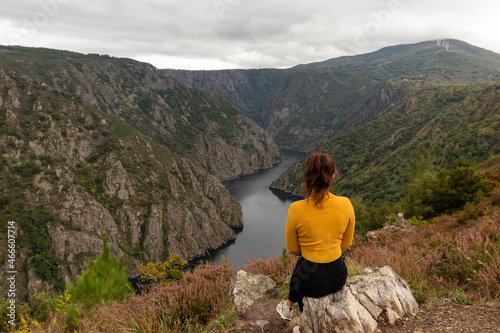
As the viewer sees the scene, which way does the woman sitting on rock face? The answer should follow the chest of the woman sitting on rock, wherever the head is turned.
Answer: away from the camera

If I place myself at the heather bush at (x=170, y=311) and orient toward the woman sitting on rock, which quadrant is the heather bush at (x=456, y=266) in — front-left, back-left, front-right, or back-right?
front-left

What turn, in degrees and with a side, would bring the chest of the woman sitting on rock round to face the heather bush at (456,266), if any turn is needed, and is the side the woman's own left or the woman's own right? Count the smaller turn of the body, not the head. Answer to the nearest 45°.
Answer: approximately 45° to the woman's own right

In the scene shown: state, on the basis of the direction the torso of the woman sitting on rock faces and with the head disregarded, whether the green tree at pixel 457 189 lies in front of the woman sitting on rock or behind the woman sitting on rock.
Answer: in front

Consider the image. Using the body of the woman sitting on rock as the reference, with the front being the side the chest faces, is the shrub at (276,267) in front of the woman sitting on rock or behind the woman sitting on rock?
in front

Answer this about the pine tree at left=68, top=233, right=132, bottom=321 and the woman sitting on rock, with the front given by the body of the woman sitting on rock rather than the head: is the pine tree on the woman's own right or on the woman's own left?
on the woman's own left

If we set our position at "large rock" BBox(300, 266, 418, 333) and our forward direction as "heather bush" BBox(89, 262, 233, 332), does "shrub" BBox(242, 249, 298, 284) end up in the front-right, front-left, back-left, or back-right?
front-right

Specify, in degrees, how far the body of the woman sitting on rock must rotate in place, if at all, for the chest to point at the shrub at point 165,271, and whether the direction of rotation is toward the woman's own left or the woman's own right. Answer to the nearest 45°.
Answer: approximately 45° to the woman's own left

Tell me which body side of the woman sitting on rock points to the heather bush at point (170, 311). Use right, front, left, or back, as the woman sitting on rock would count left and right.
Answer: left
